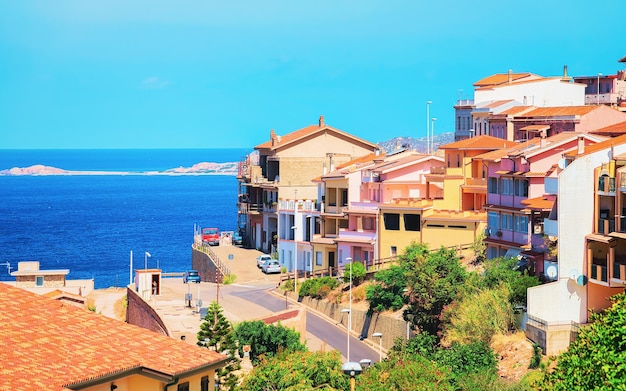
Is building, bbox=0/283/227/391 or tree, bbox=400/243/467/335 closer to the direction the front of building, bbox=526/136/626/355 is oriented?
the building

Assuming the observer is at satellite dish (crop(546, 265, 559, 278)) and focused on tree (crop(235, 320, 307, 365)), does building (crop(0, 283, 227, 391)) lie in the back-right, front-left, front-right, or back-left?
front-left

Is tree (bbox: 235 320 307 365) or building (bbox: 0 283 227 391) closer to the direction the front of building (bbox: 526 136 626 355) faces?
the building

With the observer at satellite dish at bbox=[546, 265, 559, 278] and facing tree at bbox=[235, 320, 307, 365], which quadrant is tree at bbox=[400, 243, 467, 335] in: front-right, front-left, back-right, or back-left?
front-right
